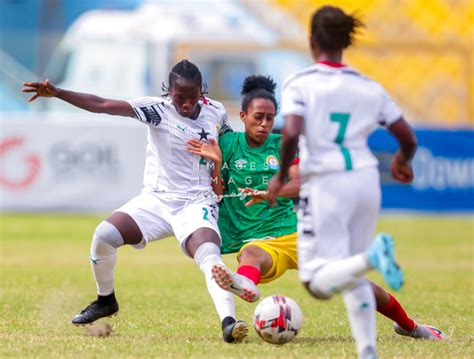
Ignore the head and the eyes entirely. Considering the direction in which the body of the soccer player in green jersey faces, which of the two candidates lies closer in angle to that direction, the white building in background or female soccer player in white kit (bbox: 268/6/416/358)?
the female soccer player in white kit

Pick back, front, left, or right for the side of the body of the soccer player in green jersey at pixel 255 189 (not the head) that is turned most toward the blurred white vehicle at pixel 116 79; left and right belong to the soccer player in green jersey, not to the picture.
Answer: back

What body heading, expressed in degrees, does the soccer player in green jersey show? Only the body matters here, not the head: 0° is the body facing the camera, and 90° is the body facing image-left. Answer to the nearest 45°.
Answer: approximately 0°

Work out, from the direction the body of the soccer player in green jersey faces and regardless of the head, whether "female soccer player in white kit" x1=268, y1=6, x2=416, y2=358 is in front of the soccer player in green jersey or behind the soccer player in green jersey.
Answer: in front

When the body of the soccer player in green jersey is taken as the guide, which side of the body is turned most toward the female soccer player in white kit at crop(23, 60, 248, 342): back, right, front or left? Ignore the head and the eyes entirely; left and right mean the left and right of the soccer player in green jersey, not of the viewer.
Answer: right
